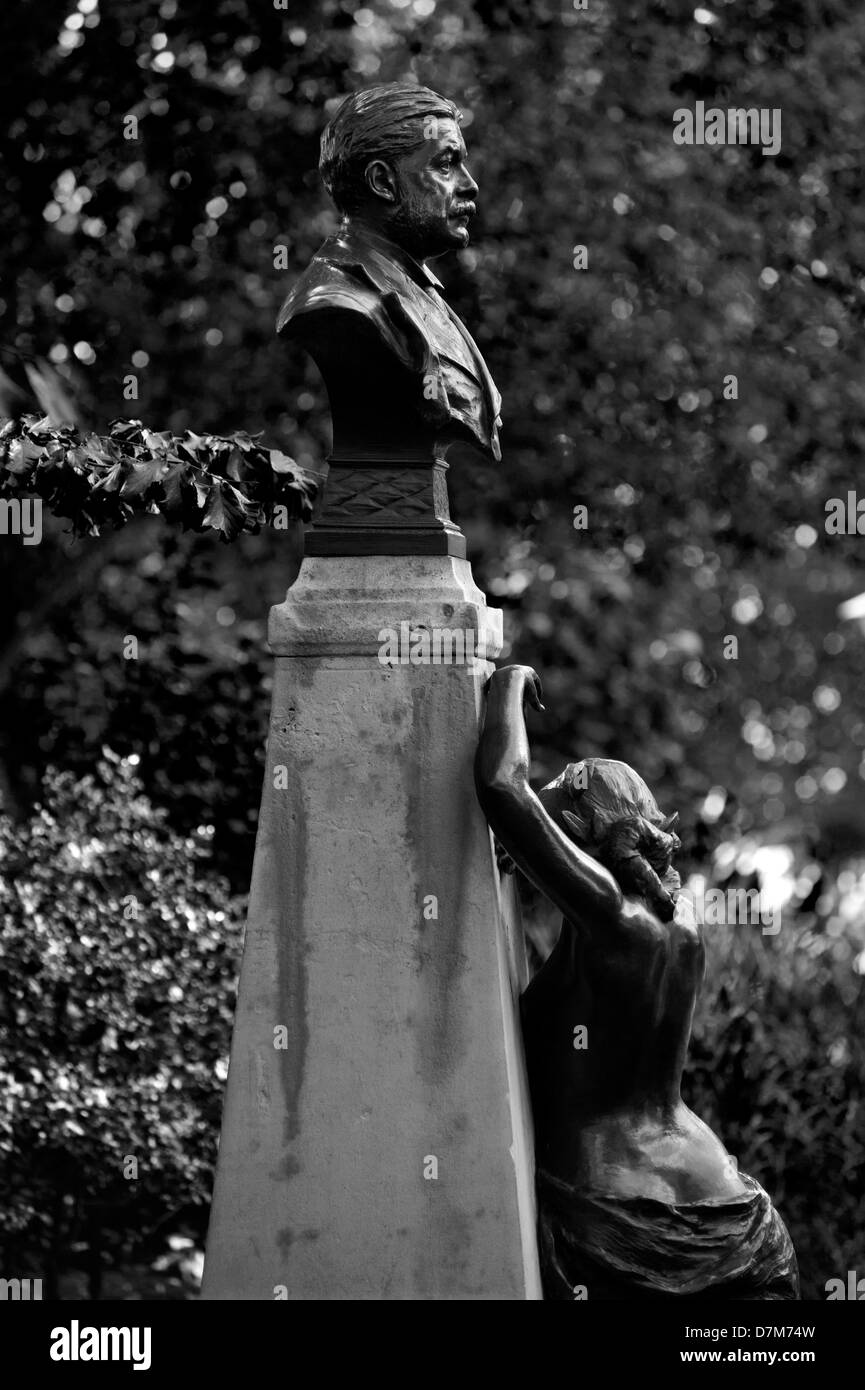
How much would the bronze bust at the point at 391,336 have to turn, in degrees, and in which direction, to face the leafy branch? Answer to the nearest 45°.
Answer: approximately 135° to its left

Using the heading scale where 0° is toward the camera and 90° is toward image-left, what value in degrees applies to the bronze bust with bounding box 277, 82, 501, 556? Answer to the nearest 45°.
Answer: approximately 270°
